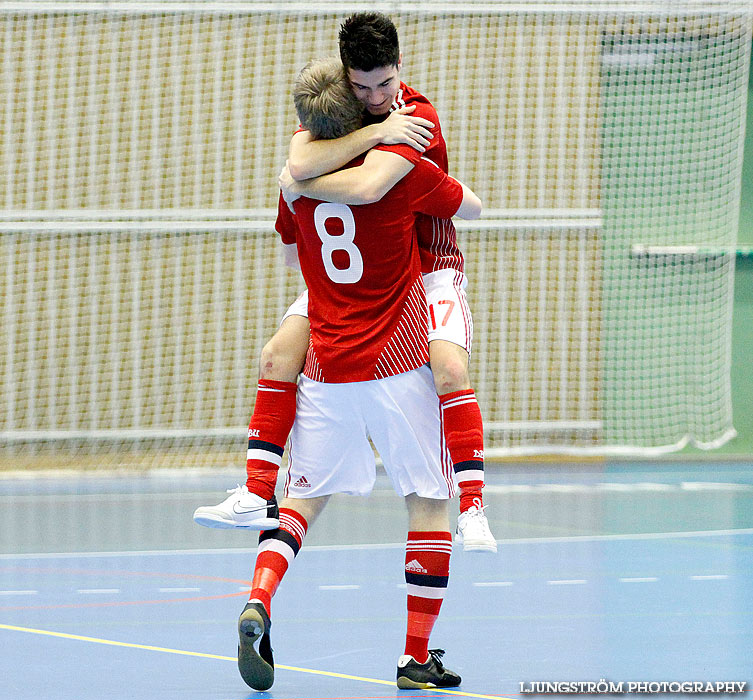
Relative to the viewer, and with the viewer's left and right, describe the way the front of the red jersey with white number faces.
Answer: facing away from the viewer and to the right of the viewer
